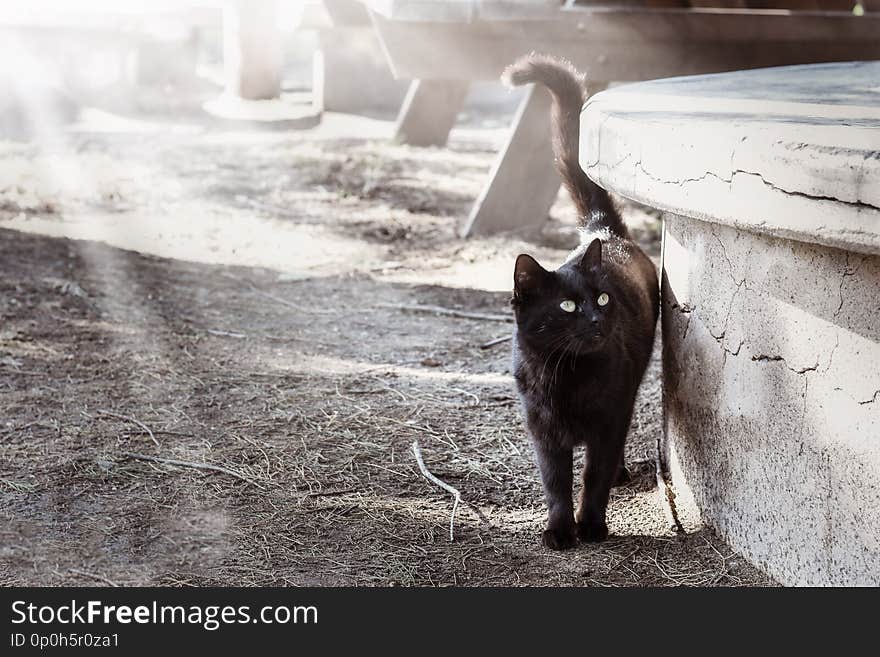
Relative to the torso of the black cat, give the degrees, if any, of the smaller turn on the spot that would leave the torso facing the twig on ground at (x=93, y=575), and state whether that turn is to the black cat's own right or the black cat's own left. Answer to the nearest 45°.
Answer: approximately 45° to the black cat's own right

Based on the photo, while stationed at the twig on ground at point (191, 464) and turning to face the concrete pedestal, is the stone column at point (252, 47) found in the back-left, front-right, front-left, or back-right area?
back-left

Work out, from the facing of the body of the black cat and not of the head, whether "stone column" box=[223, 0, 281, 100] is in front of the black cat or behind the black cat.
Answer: behind

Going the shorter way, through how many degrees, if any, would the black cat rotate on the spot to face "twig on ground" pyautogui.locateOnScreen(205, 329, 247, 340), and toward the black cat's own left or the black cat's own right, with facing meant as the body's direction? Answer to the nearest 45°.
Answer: approximately 135° to the black cat's own right

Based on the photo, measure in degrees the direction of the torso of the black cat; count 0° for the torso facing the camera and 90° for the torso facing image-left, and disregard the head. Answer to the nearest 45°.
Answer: approximately 0°

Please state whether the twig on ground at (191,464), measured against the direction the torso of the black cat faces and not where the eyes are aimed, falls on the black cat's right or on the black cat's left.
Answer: on the black cat's right

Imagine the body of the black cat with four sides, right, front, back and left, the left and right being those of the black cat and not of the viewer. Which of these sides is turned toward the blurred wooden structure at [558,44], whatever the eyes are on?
back
